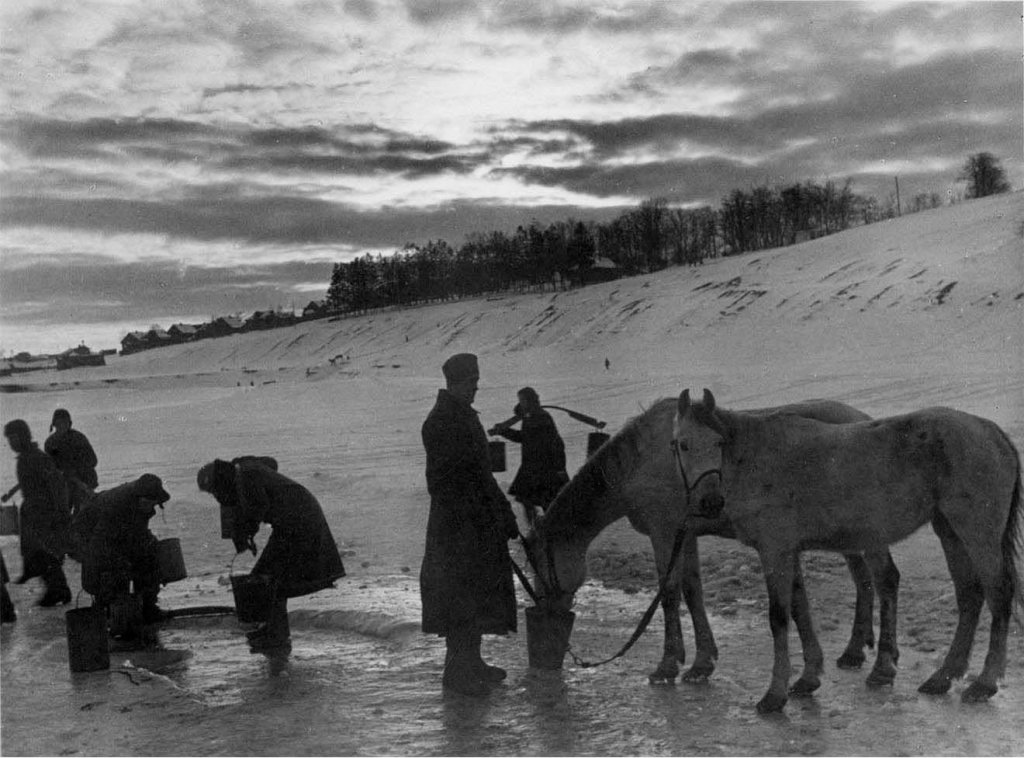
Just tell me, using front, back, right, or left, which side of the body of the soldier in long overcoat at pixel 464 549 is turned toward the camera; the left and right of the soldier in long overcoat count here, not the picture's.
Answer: right

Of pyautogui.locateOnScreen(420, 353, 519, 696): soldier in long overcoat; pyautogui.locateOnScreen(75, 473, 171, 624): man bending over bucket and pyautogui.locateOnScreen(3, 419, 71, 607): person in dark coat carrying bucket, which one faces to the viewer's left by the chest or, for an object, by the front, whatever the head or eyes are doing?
pyautogui.locateOnScreen(3, 419, 71, 607): person in dark coat carrying bucket

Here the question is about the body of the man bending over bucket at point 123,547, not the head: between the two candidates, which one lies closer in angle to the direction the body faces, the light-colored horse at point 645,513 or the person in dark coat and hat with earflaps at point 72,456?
the light-colored horse

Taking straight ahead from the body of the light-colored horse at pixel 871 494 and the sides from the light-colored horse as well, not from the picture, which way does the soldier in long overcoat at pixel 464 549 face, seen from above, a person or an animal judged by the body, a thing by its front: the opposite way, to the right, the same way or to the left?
the opposite way

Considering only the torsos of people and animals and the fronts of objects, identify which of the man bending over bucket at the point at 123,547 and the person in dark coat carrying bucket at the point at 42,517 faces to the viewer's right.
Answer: the man bending over bucket

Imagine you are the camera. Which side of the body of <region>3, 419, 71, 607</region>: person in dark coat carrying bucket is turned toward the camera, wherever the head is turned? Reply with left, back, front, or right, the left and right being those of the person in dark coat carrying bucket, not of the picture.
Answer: left

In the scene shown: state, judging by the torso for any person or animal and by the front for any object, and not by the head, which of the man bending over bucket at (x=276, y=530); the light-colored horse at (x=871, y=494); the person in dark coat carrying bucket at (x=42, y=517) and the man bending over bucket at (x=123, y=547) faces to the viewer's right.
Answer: the man bending over bucket at (x=123, y=547)

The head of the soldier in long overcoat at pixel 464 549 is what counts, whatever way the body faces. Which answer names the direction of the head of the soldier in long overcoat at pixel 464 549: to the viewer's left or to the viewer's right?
to the viewer's right

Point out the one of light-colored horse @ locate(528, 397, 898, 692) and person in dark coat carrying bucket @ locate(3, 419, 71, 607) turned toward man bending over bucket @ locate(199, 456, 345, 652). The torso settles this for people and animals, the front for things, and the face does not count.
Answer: the light-colored horse

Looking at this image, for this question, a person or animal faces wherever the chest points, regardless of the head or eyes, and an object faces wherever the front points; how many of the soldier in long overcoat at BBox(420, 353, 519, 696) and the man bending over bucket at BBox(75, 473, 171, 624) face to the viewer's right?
2

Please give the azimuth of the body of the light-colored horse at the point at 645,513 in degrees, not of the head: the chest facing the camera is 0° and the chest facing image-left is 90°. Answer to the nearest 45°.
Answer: approximately 90°

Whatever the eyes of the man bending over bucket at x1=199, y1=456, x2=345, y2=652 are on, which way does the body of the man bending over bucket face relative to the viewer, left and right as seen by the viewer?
facing to the left of the viewer
